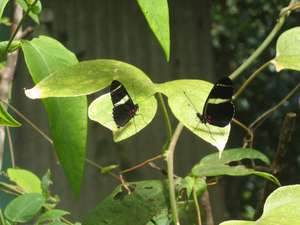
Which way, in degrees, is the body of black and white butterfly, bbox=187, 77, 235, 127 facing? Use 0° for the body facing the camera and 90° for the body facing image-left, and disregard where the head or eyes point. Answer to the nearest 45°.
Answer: approximately 90°

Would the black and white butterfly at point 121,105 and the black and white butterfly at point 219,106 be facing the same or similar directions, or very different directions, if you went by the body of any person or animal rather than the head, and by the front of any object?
very different directions
